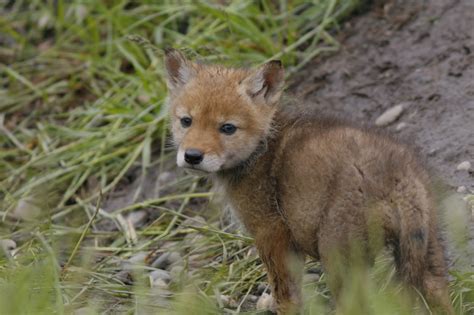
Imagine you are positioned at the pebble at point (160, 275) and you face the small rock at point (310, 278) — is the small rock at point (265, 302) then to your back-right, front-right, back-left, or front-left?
front-right

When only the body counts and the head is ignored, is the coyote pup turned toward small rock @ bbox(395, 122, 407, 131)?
no

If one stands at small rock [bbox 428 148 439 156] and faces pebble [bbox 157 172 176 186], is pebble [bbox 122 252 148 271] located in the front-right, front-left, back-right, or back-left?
front-left

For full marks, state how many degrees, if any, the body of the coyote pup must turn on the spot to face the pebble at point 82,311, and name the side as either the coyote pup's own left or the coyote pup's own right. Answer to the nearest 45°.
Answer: approximately 45° to the coyote pup's own left

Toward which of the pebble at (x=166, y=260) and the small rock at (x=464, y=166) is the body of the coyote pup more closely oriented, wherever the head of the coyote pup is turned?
the pebble

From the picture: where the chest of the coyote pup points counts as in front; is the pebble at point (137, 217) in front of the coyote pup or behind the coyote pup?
in front
